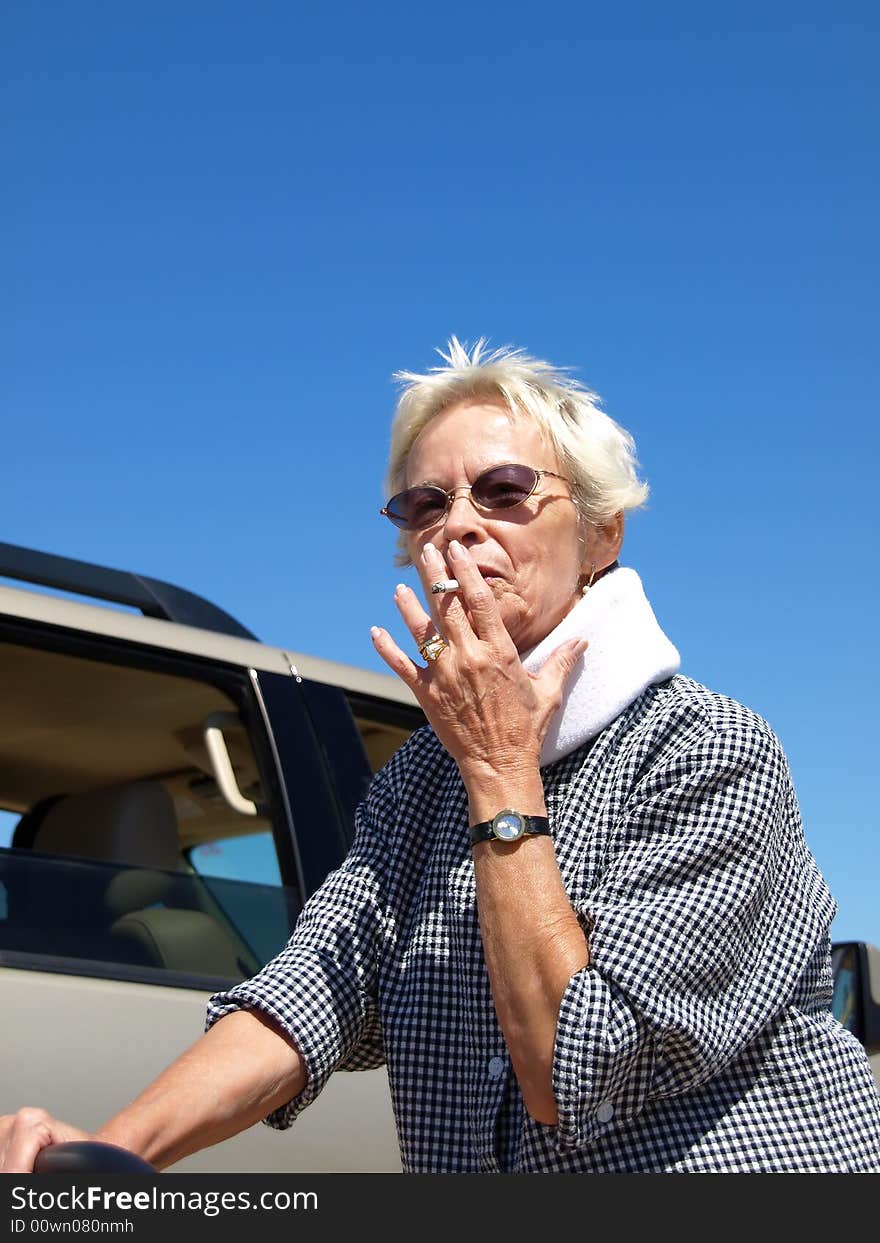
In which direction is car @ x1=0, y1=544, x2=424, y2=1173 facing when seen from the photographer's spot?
facing away from the viewer and to the right of the viewer

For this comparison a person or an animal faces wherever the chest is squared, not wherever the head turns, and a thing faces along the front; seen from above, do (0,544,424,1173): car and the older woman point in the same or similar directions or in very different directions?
very different directions

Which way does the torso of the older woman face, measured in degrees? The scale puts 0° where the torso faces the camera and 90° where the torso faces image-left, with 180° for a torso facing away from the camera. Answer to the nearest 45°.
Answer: approximately 45°

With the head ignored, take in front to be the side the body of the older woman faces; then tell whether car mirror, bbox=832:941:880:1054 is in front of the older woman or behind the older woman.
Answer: behind

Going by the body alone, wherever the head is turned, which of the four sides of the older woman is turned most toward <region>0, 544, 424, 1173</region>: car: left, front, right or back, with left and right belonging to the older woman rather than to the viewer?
right
